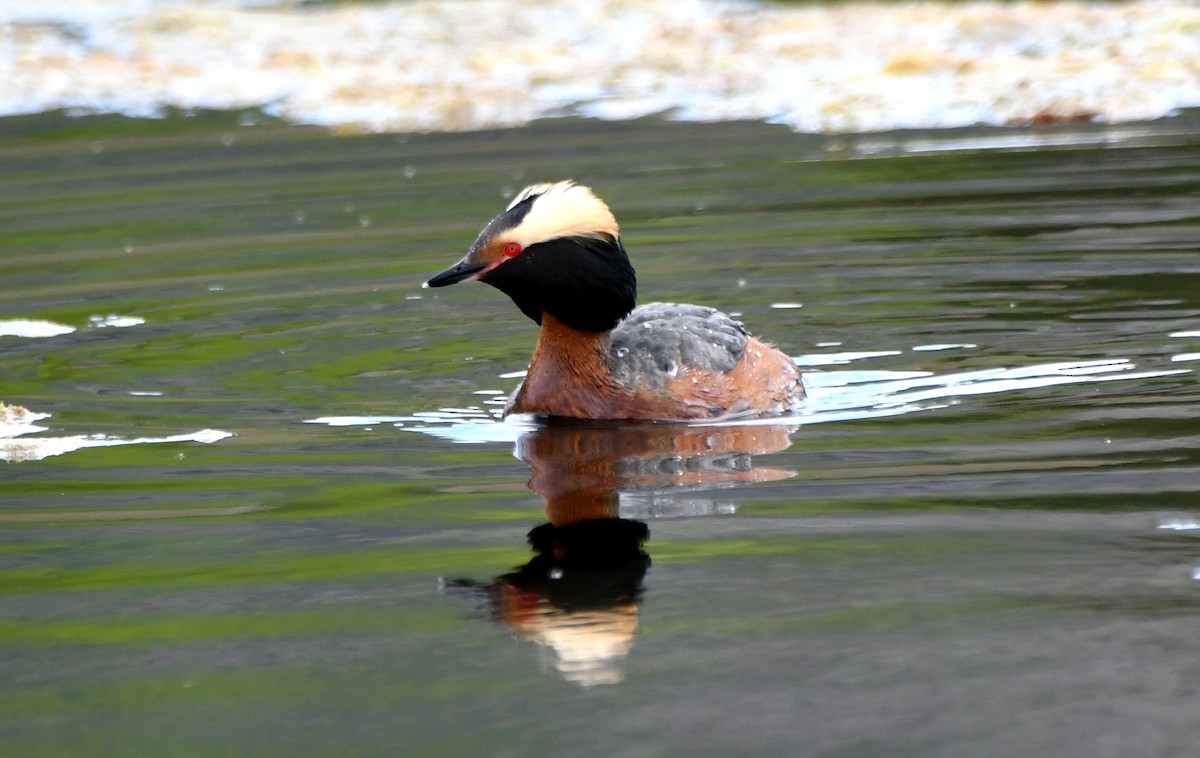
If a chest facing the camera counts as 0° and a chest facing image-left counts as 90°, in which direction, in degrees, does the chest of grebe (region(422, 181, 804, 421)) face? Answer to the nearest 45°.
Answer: approximately 90°
